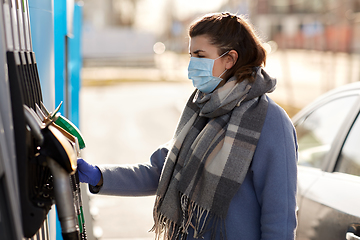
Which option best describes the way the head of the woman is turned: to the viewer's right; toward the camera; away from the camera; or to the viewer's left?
to the viewer's left

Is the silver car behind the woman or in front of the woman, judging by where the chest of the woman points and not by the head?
behind

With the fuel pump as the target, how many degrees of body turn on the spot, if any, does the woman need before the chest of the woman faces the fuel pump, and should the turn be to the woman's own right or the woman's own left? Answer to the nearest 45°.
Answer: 0° — they already face it

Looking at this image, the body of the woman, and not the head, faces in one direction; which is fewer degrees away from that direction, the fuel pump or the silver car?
the fuel pump
